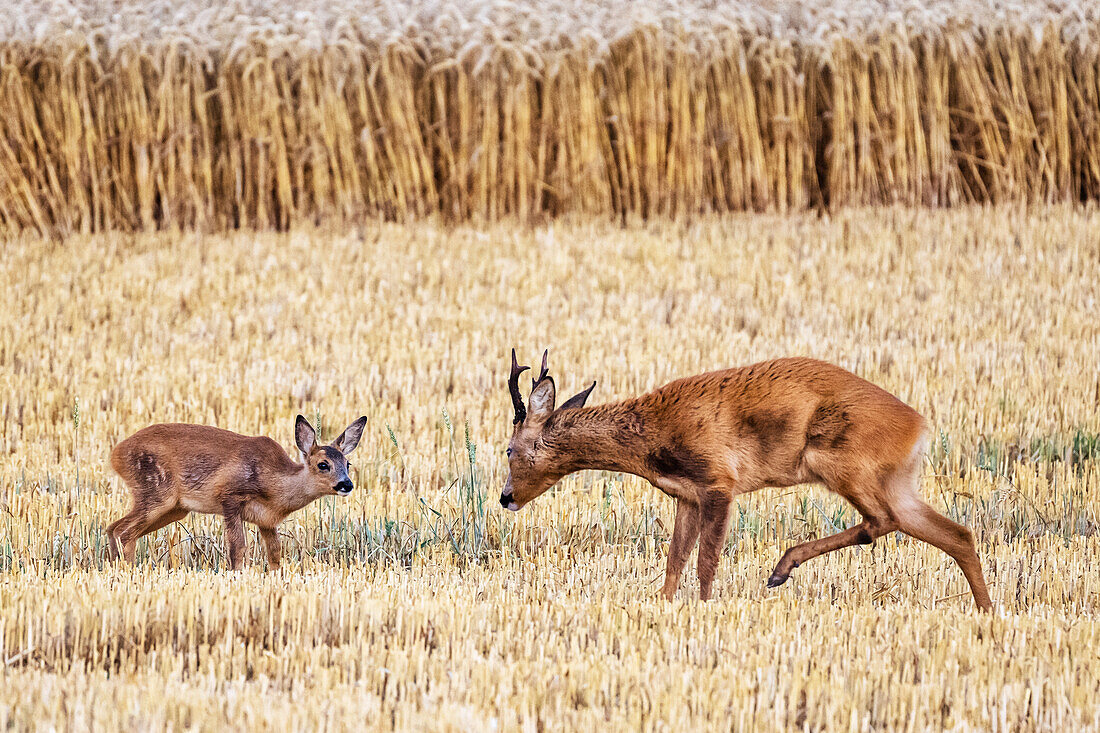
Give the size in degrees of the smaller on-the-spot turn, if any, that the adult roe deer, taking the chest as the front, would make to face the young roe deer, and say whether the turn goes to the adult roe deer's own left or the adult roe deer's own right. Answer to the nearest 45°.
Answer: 0° — it already faces it

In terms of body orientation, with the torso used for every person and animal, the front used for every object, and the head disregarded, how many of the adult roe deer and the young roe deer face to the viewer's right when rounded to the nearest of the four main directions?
1

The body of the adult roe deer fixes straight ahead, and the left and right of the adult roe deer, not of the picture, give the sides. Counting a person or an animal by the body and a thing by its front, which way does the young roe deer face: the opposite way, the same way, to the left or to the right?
the opposite way

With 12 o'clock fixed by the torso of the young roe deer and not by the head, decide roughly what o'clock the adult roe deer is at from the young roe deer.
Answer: The adult roe deer is roughly at 1 o'clock from the young roe deer.

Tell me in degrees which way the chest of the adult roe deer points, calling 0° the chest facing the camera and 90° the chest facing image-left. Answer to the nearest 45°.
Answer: approximately 90°

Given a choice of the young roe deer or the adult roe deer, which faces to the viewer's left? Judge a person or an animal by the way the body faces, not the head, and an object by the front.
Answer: the adult roe deer

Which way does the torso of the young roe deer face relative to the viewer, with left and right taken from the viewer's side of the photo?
facing to the right of the viewer
